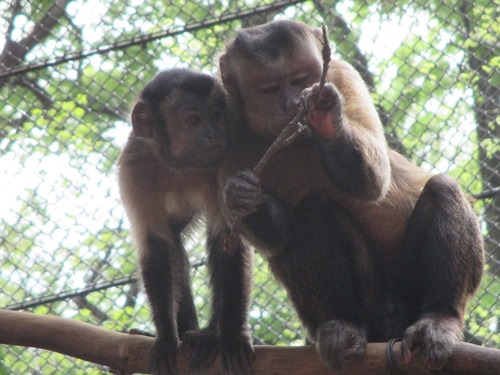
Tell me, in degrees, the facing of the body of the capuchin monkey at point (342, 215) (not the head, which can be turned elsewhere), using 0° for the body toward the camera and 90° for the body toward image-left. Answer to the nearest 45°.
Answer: approximately 0°

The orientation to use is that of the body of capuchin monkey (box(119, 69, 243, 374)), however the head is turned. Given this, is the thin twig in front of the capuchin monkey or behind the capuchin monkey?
in front

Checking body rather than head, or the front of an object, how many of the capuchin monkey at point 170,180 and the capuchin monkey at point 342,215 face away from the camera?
0

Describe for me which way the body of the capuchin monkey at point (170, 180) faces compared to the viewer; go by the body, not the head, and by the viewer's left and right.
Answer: facing the viewer and to the right of the viewer
